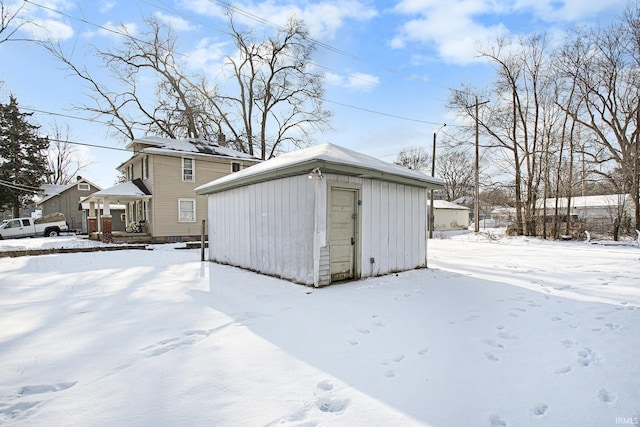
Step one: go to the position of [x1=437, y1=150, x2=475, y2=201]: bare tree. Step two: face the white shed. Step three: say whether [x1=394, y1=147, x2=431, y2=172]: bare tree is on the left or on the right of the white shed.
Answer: right

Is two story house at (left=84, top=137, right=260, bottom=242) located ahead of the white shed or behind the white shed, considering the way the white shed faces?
behind

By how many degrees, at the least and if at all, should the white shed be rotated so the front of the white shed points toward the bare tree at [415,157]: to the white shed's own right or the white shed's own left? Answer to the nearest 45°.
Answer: approximately 135° to the white shed's own left

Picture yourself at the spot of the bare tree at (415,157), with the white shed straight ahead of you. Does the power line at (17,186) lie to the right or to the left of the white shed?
right

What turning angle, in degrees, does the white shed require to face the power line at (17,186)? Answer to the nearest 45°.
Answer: approximately 180°

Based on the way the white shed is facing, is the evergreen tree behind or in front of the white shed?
behind

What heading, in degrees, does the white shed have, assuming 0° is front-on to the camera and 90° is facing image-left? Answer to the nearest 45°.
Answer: approximately 315°

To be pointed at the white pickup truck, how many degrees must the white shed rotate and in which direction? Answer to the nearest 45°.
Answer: approximately 180°

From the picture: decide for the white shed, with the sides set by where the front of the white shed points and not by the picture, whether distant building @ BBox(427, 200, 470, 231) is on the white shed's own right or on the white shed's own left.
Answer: on the white shed's own left
